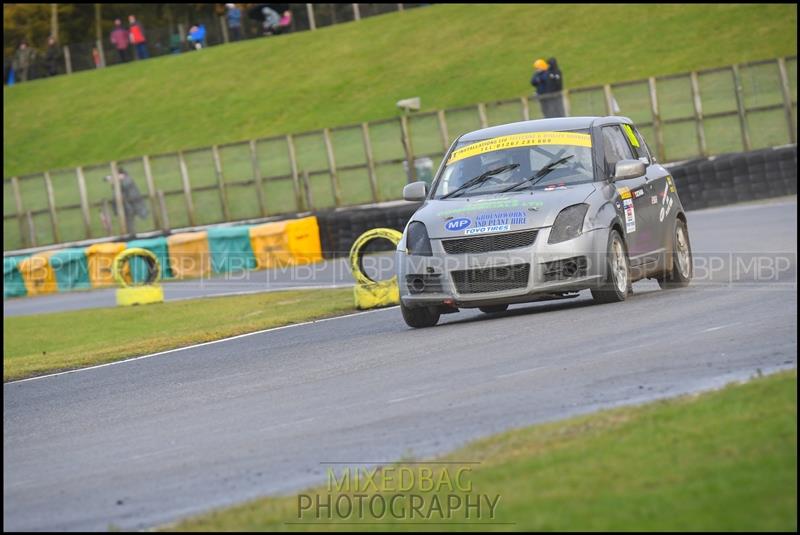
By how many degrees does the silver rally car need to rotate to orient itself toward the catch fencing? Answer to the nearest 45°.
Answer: approximately 135° to its right

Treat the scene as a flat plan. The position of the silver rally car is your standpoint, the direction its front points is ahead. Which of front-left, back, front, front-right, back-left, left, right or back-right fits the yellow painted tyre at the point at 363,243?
right

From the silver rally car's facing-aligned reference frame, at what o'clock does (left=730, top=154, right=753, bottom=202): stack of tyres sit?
The stack of tyres is roughly at 5 o'clock from the silver rally car.

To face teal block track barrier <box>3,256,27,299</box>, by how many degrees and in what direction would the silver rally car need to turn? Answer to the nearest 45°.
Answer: approximately 90° to its right

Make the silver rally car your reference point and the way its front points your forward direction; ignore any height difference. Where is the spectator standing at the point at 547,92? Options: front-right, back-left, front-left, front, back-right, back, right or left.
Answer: back-right

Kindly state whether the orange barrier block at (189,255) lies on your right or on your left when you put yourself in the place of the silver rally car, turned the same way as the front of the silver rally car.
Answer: on your right

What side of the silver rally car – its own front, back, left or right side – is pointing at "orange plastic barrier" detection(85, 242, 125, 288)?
right

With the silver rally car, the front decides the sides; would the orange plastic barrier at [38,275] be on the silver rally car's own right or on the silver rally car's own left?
on the silver rally car's own right

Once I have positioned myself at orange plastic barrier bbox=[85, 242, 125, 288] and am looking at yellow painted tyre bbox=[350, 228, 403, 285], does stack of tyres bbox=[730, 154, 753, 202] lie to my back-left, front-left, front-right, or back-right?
front-left

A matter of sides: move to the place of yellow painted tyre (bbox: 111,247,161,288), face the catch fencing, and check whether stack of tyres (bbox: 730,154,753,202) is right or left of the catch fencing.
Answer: right

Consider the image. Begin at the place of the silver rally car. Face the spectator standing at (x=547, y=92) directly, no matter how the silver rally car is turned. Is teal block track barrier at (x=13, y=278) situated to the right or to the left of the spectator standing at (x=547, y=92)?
left

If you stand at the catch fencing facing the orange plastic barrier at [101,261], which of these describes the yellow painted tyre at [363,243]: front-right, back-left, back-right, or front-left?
front-left

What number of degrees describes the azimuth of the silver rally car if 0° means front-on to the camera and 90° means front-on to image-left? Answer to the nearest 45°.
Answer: approximately 45°

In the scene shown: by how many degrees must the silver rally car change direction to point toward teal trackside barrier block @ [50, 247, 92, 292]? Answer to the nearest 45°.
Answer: approximately 90° to its right

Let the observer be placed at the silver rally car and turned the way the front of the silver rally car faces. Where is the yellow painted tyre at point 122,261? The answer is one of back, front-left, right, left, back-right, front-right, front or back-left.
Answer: right

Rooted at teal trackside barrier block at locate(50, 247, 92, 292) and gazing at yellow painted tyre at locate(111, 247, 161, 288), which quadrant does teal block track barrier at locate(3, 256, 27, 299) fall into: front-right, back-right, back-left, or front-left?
back-right

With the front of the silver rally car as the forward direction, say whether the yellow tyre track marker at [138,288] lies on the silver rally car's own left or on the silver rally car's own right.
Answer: on the silver rally car's own right
